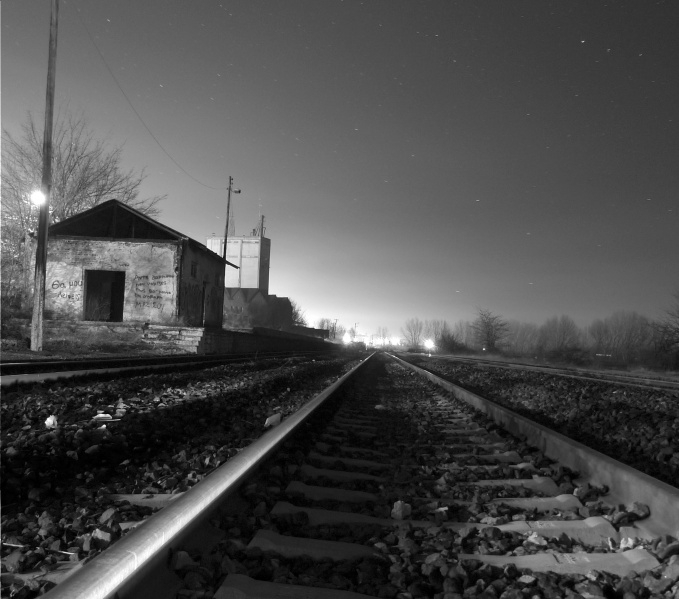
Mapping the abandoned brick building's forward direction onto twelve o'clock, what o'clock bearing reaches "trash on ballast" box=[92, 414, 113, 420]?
The trash on ballast is roughly at 12 o'clock from the abandoned brick building.

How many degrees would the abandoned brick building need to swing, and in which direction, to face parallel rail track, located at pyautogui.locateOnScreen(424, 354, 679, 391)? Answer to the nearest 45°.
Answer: approximately 45° to its left

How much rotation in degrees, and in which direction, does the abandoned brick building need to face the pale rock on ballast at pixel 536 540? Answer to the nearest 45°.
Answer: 0° — it already faces it

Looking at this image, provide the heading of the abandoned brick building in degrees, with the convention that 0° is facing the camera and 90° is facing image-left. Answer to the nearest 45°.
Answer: approximately 0°

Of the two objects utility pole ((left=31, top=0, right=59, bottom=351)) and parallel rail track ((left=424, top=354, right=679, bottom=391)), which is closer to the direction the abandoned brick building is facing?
the utility pole

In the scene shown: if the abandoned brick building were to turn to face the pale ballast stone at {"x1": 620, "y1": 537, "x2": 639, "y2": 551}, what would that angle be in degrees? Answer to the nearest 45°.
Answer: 0° — it already faces it

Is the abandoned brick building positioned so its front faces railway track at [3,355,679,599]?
yes

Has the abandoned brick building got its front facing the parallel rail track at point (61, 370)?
yes
